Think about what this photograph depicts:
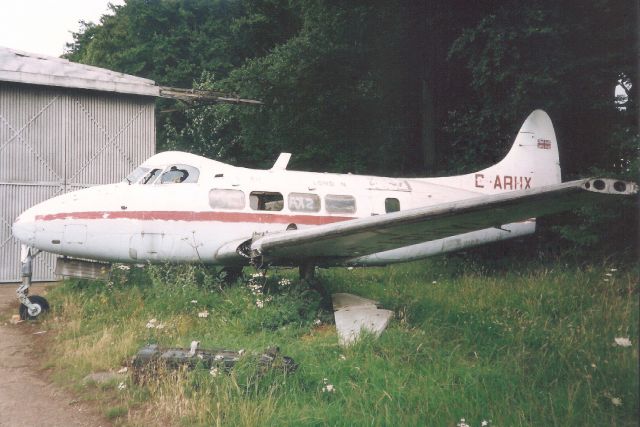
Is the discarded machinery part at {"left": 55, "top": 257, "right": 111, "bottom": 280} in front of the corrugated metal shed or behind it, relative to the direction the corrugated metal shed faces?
in front

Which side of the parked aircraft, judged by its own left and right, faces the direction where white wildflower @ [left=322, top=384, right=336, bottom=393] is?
left

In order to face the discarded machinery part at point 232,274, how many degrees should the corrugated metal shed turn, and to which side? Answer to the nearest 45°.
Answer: approximately 45° to its left

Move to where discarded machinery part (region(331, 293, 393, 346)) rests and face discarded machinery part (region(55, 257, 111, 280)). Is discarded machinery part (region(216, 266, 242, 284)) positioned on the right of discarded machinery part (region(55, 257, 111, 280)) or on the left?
right

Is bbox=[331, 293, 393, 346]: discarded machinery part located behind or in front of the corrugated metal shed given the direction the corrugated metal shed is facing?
in front

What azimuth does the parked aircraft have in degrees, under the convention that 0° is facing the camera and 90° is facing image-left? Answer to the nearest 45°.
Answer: approximately 45°

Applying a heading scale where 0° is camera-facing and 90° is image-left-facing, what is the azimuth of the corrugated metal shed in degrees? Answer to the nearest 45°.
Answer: approximately 0°

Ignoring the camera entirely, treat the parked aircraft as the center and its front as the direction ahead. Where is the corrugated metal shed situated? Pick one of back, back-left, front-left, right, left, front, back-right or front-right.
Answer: right

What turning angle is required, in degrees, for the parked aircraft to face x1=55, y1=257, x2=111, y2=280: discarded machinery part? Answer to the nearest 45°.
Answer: approximately 45° to its right

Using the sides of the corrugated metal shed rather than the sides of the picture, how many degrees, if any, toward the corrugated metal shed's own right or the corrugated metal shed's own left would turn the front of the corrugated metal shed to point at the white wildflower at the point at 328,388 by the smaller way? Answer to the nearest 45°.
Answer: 0° — it already faces it

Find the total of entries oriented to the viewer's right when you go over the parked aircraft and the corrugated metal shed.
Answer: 0
